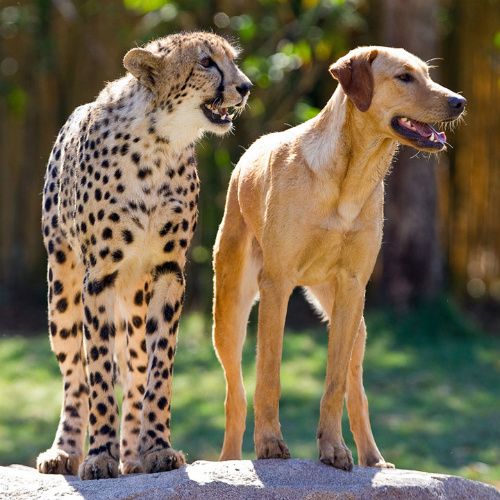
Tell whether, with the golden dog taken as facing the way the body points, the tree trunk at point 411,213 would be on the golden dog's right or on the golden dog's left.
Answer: on the golden dog's left

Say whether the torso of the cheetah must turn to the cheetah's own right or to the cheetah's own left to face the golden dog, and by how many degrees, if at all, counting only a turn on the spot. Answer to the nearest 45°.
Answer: approximately 45° to the cheetah's own left

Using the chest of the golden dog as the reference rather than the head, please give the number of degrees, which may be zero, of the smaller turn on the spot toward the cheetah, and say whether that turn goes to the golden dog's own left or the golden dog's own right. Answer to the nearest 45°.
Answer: approximately 135° to the golden dog's own right

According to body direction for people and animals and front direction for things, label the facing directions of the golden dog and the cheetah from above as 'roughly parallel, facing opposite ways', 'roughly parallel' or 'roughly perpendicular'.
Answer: roughly parallel

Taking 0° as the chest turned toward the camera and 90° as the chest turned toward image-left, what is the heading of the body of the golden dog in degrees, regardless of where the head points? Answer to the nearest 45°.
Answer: approximately 315°

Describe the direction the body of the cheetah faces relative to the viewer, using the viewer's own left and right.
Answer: facing the viewer and to the right of the viewer
